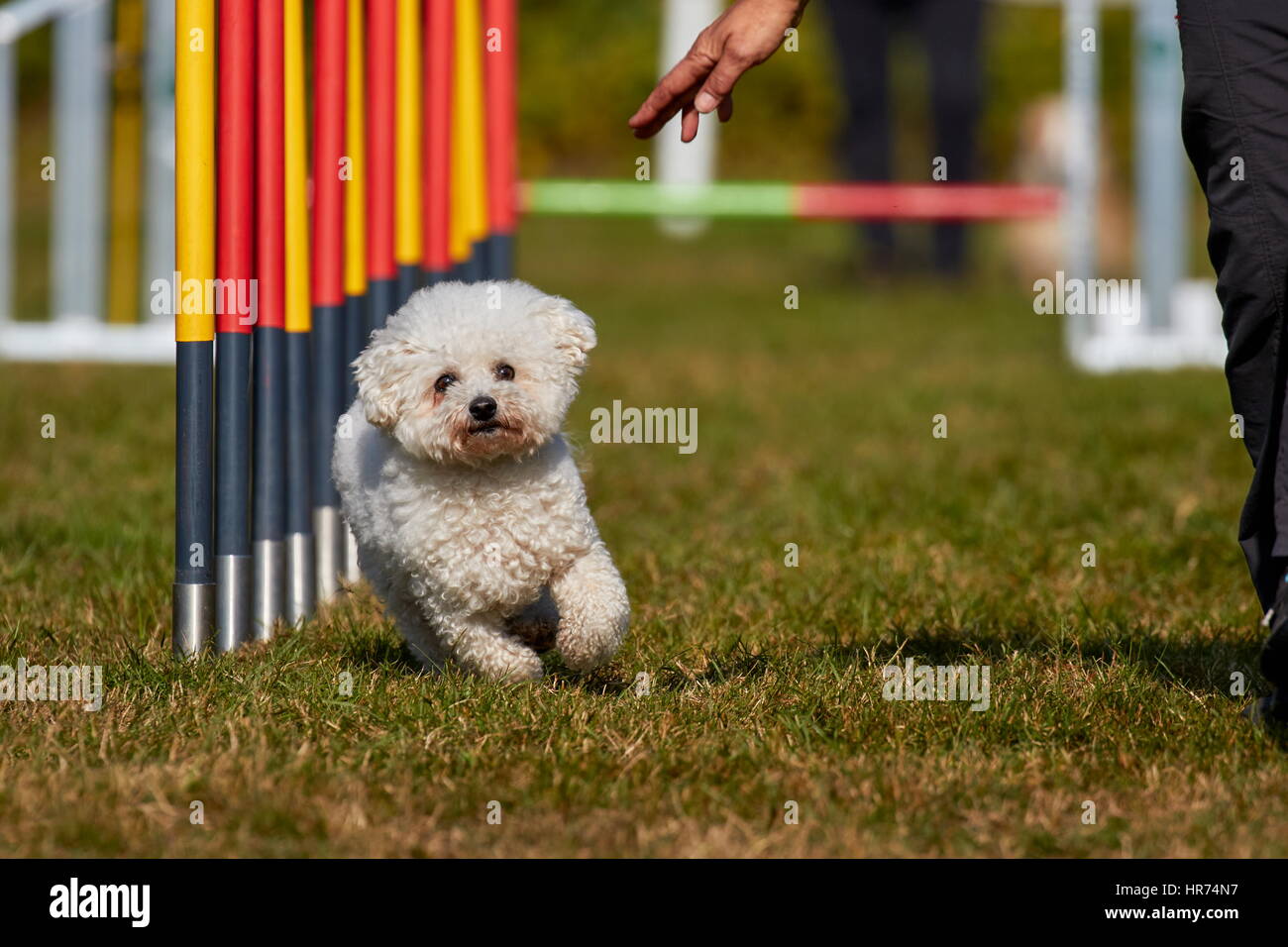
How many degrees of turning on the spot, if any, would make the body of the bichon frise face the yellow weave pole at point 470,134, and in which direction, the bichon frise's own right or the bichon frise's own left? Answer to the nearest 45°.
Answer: approximately 135° to the bichon frise's own left

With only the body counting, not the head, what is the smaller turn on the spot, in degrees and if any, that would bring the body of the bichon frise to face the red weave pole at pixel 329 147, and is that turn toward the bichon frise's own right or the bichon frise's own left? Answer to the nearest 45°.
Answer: approximately 180°

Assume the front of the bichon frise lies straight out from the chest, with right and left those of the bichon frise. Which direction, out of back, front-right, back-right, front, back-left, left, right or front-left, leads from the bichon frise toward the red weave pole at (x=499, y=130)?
back-left

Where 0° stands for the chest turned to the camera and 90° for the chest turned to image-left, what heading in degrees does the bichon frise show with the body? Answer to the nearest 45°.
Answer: approximately 315°

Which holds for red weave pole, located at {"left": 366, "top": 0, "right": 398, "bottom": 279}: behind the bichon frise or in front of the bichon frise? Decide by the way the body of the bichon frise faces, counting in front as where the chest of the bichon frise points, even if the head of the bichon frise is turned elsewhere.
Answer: behind
